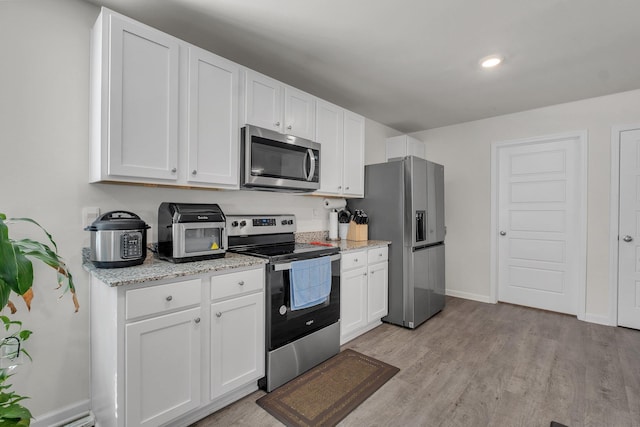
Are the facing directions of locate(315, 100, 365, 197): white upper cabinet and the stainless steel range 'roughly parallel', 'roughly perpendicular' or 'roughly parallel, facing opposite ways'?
roughly parallel

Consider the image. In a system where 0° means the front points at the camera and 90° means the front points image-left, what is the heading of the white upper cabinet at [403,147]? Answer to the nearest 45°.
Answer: approximately 315°

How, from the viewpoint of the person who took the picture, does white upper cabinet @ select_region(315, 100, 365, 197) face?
facing the viewer and to the right of the viewer

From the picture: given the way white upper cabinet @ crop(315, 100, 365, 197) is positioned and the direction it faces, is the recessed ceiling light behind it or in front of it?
in front

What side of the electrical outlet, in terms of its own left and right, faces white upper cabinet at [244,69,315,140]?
left

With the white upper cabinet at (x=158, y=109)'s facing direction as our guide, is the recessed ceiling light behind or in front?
in front

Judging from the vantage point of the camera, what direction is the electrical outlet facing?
facing the viewer

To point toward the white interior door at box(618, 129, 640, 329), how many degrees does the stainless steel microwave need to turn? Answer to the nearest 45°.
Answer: approximately 45° to its left

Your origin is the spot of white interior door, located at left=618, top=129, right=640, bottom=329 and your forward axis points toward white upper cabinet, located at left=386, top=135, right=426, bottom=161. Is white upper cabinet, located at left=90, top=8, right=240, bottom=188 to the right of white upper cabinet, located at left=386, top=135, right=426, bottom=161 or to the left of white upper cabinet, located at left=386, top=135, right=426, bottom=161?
left

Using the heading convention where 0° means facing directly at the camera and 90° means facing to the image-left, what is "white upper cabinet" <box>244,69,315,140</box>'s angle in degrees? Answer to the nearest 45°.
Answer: approximately 315°

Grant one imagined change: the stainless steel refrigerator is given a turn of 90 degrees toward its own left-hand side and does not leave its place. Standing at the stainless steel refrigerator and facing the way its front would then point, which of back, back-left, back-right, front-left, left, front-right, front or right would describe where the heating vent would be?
back

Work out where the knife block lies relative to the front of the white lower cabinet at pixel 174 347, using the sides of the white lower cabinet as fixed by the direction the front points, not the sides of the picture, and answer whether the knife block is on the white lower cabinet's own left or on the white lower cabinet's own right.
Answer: on the white lower cabinet's own left

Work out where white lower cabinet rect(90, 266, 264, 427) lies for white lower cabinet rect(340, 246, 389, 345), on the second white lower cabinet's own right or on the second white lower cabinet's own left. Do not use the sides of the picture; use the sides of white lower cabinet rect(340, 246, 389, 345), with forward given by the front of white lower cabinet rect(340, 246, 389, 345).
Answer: on the second white lower cabinet's own right

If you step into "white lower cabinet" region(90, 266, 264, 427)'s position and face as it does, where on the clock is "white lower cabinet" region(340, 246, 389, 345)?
"white lower cabinet" region(340, 246, 389, 345) is roughly at 10 o'clock from "white lower cabinet" region(90, 266, 264, 427).
